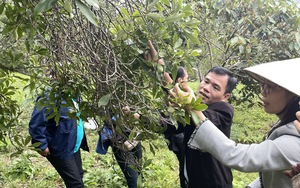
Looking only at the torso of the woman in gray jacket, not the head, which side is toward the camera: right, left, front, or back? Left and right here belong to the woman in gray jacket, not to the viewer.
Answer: left

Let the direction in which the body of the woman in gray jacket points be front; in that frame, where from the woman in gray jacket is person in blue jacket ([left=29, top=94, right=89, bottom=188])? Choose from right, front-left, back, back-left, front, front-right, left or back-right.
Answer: front-right

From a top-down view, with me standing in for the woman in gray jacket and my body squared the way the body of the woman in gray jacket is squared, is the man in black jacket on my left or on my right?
on my right

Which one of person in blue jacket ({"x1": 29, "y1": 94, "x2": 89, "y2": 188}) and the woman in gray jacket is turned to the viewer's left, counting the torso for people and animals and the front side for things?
the woman in gray jacket

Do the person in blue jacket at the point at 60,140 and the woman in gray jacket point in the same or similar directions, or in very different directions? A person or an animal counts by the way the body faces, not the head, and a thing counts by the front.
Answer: very different directions

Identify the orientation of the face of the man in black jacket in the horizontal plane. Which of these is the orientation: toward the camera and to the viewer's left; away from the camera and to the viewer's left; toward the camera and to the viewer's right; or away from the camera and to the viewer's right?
toward the camera and to the viewer's left

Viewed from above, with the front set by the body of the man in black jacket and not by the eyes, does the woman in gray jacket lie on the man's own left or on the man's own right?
on the man's own left

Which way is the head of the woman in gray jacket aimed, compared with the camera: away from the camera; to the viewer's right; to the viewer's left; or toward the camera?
to the viewer's left
